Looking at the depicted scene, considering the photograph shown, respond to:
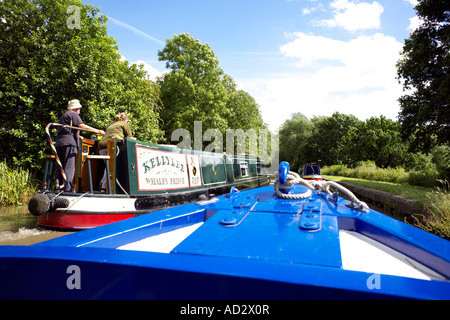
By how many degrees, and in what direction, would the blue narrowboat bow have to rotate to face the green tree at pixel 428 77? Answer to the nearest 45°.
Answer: approximately 45° to its right

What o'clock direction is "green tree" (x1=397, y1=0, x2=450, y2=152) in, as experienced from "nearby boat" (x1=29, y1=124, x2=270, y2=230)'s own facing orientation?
The green tree is roughly at 1 o'clock from the nearby boat.

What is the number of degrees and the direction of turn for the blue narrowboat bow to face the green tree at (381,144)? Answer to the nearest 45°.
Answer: approximately 45° to its right

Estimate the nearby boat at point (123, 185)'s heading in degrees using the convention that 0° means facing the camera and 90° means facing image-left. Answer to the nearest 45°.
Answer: approximately 225°

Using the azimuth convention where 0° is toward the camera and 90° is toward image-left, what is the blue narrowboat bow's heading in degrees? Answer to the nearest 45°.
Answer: approximately 180°

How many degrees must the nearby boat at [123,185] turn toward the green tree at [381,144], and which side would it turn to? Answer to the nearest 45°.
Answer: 0° — it already faces it

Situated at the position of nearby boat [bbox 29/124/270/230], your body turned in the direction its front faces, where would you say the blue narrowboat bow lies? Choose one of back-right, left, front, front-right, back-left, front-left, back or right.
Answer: back-right
